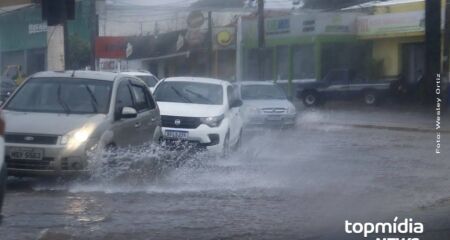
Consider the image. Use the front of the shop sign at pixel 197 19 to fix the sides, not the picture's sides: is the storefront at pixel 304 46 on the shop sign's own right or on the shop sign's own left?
on the shop sign's own left

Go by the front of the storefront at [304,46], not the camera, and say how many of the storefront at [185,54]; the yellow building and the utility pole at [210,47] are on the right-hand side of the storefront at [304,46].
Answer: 2

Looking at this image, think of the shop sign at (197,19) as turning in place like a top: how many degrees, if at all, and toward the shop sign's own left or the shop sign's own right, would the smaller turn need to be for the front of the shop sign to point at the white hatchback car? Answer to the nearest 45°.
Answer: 0° — it already faces it

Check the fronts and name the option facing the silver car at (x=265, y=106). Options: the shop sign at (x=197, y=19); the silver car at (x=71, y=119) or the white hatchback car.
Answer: the shop sign

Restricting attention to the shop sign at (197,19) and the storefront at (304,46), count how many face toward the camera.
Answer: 2

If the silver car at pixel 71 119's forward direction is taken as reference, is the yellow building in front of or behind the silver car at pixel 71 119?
behind

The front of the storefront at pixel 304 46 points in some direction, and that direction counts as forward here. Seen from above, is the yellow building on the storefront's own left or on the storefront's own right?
on the storefront's own left

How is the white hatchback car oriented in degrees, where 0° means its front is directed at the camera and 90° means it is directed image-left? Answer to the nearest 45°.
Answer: approximately 45°

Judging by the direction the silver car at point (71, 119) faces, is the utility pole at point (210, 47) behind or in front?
behind

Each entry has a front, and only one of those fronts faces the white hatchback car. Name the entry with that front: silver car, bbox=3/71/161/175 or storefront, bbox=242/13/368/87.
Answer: the storefront

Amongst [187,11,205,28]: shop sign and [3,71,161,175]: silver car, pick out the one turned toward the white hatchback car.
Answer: the shop sign

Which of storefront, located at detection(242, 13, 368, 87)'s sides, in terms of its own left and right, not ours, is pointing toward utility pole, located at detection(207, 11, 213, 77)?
right

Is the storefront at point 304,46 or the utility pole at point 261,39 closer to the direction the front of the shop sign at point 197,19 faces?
the utility pole

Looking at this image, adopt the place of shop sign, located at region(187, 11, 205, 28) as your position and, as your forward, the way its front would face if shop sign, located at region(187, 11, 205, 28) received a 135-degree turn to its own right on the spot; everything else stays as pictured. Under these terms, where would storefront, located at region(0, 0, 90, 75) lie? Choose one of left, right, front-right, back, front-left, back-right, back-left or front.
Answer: front-left
